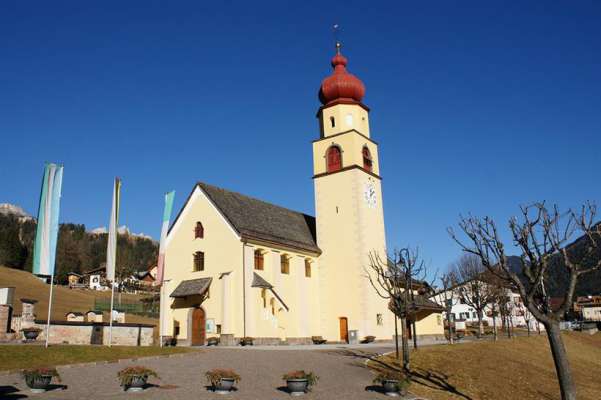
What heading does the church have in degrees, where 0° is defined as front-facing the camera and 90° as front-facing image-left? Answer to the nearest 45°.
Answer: approximately 45°

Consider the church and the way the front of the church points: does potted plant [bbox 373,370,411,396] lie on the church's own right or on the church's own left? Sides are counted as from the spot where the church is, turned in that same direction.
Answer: on the church's own left

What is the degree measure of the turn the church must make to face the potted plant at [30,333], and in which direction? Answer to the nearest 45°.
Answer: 0° — it already faces it

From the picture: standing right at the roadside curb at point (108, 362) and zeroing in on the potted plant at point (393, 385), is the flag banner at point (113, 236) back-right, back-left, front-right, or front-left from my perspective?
back-left

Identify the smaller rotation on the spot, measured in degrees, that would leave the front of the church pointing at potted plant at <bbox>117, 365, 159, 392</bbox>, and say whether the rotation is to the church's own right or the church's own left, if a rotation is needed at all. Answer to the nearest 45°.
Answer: approximately 45° to the church's own left

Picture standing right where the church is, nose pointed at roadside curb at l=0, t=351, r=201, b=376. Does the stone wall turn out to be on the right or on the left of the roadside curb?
right
